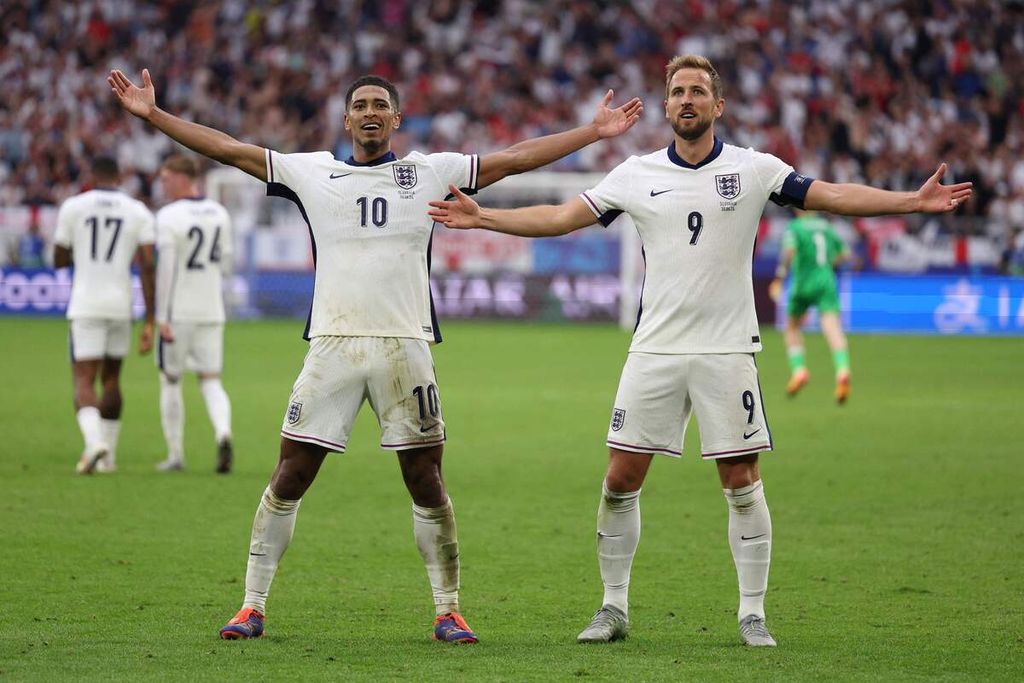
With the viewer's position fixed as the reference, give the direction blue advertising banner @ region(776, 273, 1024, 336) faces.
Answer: facing the viewer

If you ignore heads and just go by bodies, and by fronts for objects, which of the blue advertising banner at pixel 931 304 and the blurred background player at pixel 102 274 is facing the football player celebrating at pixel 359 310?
the blue advertising banner

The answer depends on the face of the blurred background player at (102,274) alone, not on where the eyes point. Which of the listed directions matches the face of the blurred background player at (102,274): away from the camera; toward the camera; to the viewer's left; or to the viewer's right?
away from the camera

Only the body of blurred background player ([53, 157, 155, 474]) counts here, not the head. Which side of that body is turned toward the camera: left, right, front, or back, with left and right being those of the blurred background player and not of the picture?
back

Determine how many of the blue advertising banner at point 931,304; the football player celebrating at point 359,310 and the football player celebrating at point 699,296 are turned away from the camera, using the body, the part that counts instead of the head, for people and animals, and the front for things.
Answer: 0

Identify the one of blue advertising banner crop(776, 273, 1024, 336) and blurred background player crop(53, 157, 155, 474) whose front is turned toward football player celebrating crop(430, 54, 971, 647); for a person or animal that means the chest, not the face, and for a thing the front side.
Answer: the blue advertising banner

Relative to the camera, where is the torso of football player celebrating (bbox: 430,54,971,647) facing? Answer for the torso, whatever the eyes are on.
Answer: toward the camera

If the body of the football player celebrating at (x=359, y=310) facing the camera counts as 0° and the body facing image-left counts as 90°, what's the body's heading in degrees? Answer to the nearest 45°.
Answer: approximately 0°

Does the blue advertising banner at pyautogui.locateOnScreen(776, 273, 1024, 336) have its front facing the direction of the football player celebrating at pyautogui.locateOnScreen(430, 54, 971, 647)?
yes

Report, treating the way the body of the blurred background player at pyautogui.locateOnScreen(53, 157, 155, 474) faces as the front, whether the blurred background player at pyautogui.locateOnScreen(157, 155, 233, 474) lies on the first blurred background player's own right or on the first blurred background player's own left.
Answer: on the first blurred background player's own right

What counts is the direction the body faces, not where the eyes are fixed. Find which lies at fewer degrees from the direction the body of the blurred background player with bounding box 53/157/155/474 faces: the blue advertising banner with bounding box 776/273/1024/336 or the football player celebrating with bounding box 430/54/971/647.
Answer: the blue advertising banner

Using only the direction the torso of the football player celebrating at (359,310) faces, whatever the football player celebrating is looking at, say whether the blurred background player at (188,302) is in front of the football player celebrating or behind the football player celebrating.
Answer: behind
